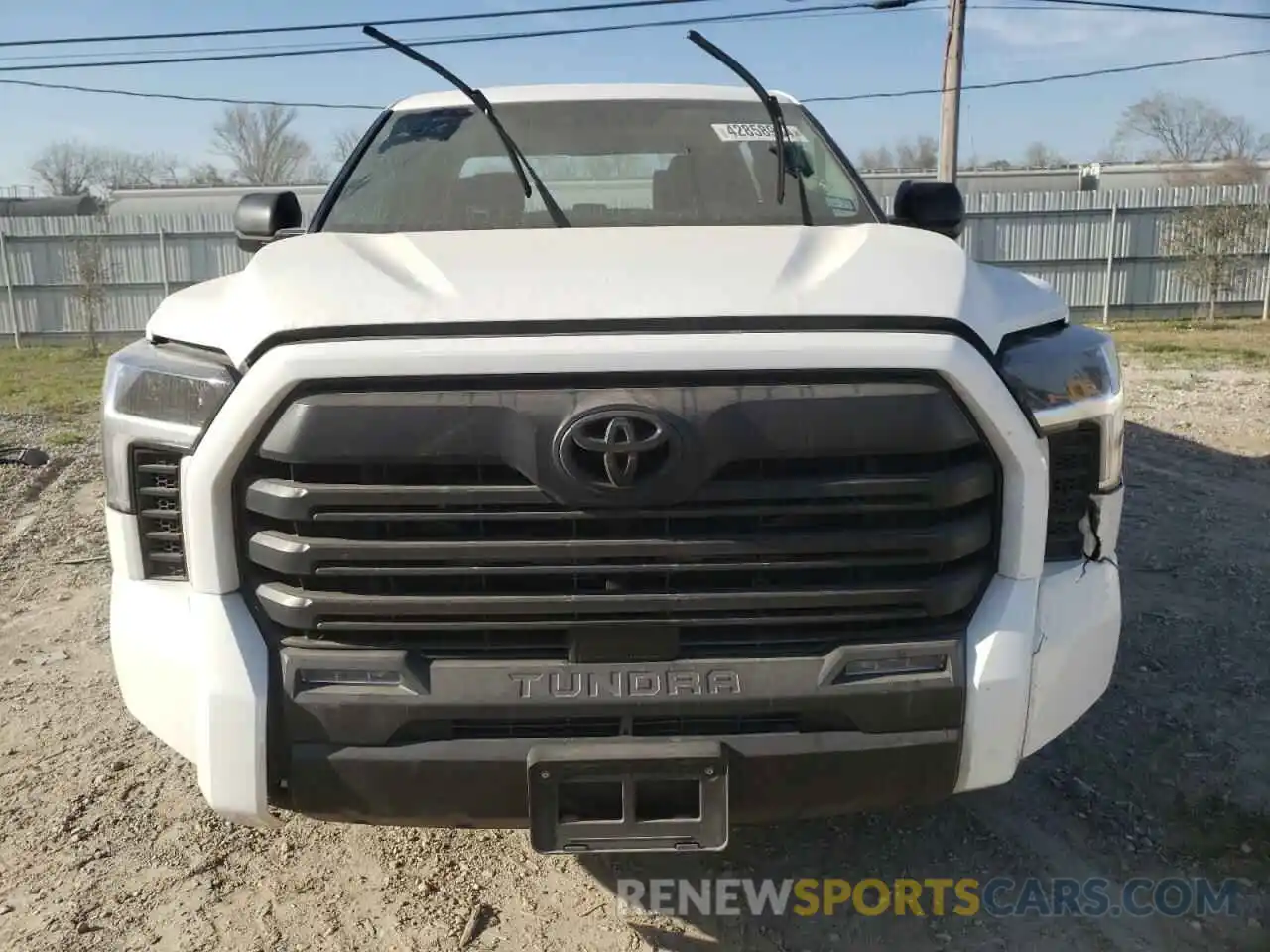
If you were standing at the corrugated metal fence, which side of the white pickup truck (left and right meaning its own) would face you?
back

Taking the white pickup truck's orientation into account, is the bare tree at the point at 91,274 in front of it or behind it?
behind

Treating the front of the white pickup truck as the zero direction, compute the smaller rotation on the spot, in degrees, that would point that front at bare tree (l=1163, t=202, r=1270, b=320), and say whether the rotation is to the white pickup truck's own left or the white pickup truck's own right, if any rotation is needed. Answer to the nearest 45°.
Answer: approximately 135° to the white pickup truck's own left

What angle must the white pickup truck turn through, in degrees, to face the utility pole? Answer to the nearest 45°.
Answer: approximately 180°

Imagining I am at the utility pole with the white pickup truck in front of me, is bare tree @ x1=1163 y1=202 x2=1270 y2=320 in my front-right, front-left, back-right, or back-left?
back-left

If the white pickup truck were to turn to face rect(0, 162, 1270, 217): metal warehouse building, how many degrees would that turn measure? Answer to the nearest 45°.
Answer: approximately 180°

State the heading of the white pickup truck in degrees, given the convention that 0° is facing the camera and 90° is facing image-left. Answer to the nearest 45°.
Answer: approximately 0°
